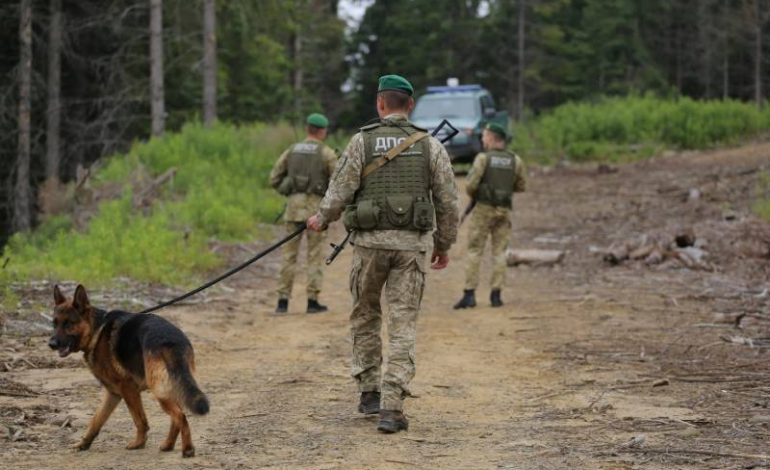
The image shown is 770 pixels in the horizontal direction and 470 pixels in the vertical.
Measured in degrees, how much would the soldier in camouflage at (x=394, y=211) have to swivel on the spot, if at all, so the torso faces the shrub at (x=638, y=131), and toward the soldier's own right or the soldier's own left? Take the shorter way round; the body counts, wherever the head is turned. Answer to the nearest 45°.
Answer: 0° — they already face it

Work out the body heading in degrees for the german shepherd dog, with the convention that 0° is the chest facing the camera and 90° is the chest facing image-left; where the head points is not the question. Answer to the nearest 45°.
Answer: approximately 135°

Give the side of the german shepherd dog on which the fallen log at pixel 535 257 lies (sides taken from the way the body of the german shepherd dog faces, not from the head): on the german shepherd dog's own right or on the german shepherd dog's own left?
on the german shepherd dog's own right

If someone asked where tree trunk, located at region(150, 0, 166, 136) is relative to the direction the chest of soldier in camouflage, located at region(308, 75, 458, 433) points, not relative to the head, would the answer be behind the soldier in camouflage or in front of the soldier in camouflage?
in front

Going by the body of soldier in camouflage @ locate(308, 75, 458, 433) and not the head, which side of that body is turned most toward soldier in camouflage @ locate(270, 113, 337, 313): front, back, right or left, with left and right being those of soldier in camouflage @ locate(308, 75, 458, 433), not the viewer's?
front

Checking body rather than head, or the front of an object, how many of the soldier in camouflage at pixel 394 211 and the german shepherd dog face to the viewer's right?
0

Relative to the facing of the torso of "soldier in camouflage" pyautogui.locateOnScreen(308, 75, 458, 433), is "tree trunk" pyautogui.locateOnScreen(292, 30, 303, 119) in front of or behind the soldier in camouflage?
in front

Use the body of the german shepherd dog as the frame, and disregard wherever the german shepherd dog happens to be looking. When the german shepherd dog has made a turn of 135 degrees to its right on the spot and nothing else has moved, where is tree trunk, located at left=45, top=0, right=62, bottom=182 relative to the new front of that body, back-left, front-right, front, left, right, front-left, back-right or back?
left

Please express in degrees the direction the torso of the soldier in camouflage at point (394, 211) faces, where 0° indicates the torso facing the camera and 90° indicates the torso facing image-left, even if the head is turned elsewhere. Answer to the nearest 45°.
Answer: approximately 180°

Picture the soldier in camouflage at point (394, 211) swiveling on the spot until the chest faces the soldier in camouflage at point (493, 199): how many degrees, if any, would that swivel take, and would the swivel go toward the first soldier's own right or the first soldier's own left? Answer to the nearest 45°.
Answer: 0° — they already face them

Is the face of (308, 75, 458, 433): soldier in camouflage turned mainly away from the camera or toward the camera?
away from the camera
